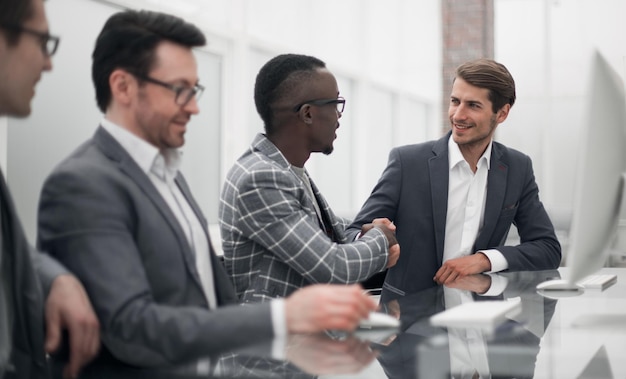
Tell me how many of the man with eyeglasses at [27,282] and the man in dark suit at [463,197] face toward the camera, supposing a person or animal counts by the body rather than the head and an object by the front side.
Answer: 1

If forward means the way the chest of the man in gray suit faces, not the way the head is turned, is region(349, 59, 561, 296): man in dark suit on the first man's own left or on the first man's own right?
on the first man's own left

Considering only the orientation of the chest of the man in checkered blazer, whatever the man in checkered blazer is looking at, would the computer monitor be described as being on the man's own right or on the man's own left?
on the man's own right

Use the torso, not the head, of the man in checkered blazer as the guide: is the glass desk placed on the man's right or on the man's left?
on the man's right

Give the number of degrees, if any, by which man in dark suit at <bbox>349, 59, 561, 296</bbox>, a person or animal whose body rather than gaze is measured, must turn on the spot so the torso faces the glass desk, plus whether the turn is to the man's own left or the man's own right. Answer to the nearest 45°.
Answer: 0° — they already face it

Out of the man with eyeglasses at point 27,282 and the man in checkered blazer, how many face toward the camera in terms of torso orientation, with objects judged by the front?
0

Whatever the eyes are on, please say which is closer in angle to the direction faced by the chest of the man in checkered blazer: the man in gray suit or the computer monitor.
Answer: the computer monitor

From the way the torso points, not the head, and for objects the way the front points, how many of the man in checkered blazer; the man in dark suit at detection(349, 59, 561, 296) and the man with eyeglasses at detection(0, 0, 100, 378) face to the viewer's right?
2

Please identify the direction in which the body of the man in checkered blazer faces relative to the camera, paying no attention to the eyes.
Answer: to the viewer's right

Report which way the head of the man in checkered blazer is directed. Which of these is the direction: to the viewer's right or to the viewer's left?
to the viewer's right

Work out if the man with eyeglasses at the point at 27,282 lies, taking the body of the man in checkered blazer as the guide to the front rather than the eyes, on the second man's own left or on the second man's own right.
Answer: on the second man's own right

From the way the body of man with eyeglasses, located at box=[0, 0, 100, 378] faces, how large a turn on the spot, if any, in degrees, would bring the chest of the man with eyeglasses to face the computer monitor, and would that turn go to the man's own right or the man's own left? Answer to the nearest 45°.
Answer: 0° — they already face it

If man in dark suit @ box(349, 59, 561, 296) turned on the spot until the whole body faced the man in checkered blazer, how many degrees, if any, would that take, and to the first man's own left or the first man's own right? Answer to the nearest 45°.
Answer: approximately 45° to the first man's own right

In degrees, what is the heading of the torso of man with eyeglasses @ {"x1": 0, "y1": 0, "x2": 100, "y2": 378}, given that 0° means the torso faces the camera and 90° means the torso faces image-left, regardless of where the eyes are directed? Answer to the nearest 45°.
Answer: approximately 270°

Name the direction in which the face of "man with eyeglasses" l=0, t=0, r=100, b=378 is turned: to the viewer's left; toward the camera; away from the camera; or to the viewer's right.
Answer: to the viewer's right
